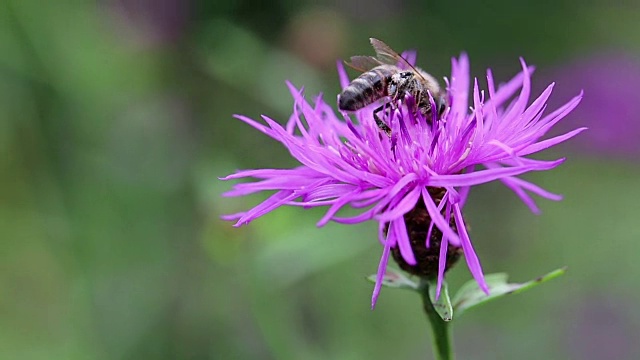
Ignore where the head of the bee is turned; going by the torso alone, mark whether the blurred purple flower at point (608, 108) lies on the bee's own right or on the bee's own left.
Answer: on the bee's own left

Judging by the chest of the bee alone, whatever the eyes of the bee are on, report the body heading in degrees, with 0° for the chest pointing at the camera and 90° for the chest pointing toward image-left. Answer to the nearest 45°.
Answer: approximately 270°
